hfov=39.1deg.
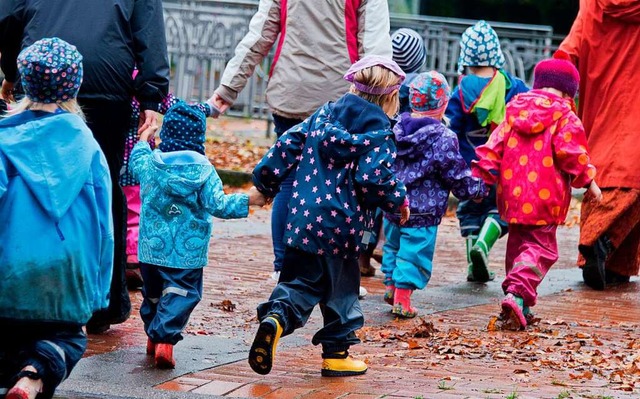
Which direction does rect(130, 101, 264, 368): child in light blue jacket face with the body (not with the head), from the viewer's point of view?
away from the camera

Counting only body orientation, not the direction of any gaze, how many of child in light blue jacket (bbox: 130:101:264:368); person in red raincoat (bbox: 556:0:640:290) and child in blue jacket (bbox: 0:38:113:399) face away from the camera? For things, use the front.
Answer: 3

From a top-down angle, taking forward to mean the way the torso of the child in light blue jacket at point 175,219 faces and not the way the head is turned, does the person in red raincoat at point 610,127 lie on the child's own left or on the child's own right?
on the child's own right

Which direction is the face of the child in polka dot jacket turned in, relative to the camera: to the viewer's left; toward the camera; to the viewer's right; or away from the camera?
away from the camera

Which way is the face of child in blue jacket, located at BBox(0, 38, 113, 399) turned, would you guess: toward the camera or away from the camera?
away from the camera

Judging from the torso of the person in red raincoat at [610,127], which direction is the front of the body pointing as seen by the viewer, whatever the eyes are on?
away from the camera

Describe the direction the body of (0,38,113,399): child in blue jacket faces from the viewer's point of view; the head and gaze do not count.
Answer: away from the camera

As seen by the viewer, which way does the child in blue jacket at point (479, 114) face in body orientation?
away from the camera

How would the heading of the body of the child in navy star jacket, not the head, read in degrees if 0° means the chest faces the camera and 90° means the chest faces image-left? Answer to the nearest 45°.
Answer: approximately 225°

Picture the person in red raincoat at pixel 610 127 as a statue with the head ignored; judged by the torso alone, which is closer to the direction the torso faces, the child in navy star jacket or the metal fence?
the metal fence

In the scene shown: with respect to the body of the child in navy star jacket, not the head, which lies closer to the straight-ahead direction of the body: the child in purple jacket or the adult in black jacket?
the child in purple jacket

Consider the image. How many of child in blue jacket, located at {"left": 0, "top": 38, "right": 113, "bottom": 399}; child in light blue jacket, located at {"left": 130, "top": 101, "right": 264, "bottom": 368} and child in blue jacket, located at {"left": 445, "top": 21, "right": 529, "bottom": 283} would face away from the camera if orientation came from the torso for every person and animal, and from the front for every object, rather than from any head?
3

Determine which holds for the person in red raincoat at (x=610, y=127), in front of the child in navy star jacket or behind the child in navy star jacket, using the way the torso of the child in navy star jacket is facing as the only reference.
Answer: in front

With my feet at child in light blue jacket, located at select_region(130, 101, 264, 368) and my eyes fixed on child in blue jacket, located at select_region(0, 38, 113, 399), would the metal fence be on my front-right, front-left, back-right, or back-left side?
back-right

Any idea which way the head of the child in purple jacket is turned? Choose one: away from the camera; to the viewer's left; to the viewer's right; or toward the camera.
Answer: away from the camera
